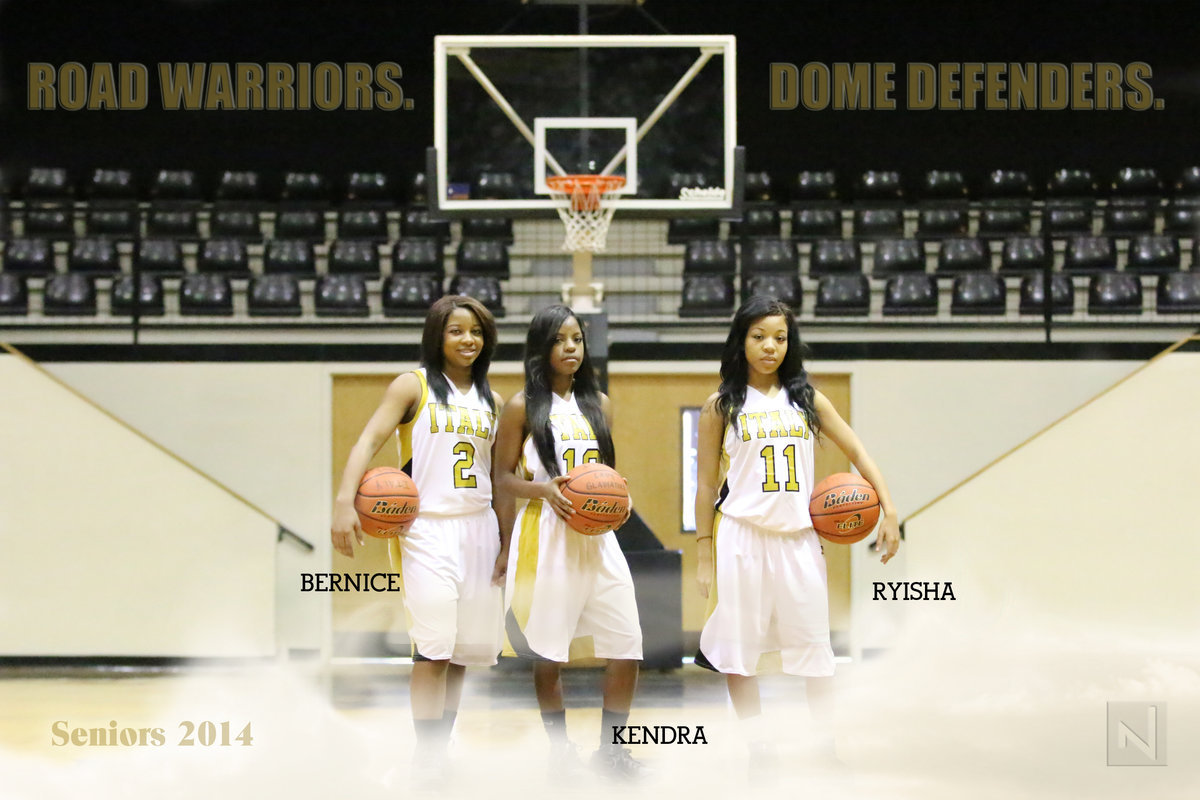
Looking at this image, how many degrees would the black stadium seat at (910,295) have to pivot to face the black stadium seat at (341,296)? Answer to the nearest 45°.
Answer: approximately 90° to its right

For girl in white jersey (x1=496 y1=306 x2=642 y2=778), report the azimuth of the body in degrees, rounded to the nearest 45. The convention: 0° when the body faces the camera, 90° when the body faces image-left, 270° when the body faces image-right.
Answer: approximately 315°

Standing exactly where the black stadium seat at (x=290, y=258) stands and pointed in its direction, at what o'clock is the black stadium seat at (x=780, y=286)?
the black stadium seat at (x=780, y=286) is roughly at 10 o'clock from the black stadium seat at (x=290, y=258).

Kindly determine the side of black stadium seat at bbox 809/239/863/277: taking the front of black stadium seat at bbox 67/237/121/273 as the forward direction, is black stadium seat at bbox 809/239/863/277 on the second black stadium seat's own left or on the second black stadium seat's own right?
on the second black stadium seat's own left

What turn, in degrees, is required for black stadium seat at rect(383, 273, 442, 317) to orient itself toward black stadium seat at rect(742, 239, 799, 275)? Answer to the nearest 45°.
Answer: approximately 90° to its left

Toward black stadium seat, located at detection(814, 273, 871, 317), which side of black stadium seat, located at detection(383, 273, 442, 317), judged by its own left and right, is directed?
left

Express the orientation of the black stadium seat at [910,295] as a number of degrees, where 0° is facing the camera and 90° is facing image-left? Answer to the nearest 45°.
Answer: approximately 0°

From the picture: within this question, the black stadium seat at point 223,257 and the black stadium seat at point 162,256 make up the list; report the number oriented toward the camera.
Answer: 2

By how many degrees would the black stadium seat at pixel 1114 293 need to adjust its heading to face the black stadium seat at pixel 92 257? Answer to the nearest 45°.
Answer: approximately 90° to its right

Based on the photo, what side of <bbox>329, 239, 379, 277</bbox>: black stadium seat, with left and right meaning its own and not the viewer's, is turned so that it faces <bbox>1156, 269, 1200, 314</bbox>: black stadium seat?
left
